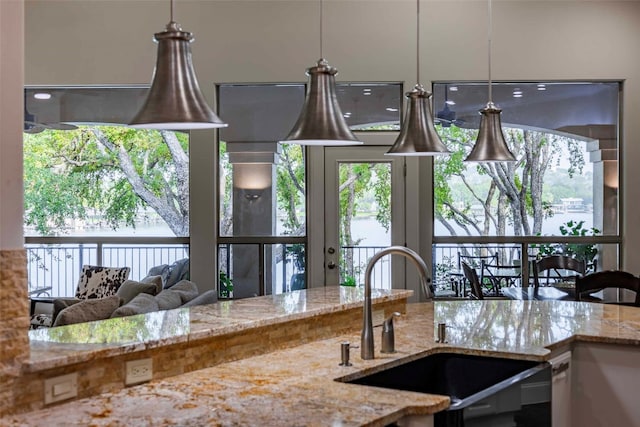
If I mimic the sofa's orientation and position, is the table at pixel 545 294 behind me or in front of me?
behind

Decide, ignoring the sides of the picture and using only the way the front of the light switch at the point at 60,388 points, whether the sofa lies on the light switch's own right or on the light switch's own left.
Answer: on the light switch's own left

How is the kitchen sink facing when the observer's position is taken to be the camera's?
facing the viewer and to the right of the viewer

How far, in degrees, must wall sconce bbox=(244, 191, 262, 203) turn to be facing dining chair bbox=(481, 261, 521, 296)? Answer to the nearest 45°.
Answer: approximately 90° to its left

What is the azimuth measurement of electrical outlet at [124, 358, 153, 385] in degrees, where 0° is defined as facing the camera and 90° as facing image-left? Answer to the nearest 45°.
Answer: approximately 315°

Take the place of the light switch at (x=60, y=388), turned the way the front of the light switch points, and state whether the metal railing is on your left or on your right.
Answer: on your left

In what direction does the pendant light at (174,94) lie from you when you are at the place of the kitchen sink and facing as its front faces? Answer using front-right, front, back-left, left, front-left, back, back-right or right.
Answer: right

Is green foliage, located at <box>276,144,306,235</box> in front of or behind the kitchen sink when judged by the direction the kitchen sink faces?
behind

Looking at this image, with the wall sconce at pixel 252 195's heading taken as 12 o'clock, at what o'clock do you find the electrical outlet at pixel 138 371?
The electrical outlet is roughly at 12 o'clock from the wall sconce.
